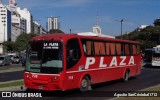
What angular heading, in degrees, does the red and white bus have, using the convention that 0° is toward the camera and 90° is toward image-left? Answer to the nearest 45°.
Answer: approximately 45°
